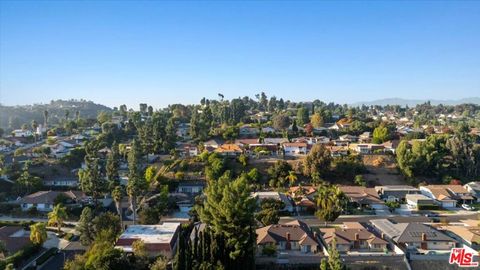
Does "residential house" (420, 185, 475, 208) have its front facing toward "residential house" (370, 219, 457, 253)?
yes

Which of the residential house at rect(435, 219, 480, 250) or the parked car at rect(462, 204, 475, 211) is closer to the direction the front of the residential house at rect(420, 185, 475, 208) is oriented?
the residential house

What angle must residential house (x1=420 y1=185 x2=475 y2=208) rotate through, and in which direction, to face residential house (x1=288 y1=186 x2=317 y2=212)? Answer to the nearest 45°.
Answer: approximately 45° to its right

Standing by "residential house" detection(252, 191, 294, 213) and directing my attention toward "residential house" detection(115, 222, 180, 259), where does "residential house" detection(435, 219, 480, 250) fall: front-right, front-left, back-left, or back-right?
back-left

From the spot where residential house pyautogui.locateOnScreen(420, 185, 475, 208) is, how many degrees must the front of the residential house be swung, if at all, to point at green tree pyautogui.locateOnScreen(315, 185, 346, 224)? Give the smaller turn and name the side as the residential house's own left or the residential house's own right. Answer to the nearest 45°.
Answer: approximately 45° to the residential house's own right

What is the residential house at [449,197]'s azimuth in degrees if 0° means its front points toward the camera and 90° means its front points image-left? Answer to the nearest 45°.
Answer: approximately 0°

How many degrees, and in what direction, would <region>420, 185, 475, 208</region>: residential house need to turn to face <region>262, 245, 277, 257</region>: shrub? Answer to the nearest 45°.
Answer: approximately 45° to its right
